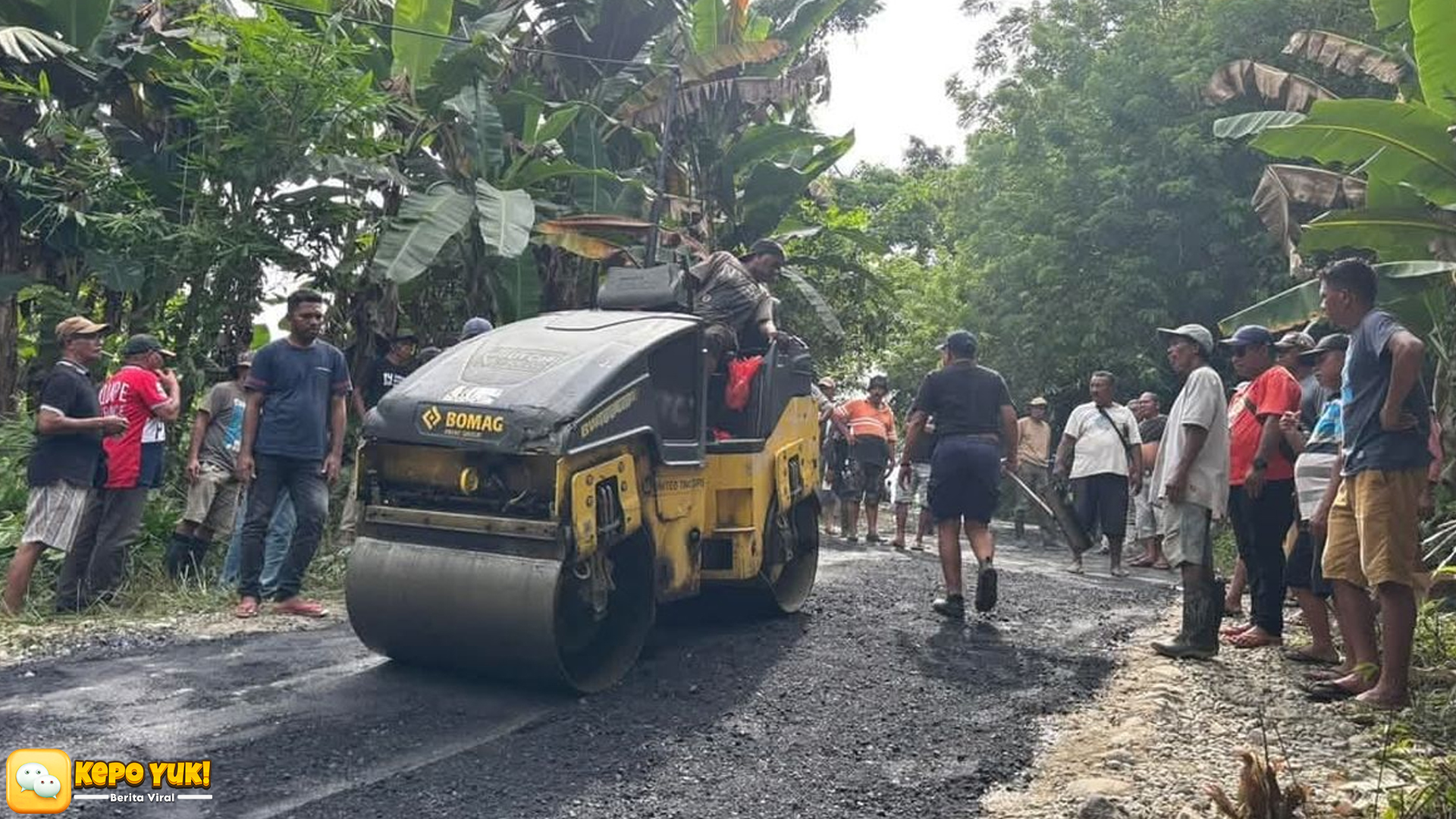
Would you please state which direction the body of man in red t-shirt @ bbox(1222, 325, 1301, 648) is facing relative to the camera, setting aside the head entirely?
to the viewer's left

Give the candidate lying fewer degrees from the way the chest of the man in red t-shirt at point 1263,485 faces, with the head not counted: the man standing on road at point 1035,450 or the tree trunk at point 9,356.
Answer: the tree trunk

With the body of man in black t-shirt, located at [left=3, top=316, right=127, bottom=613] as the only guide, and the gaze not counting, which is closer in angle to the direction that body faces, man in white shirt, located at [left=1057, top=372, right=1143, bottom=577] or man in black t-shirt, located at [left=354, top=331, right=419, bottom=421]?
the man in white shirt

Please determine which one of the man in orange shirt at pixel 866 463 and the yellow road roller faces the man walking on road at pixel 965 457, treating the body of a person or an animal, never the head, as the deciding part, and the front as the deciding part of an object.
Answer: the man in orange shirt

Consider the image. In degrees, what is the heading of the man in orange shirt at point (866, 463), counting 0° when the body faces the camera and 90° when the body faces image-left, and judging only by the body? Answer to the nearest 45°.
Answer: approximately 0°

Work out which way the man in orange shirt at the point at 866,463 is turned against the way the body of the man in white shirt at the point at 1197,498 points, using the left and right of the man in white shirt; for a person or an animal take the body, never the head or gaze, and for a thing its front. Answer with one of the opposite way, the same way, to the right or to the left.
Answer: to the left

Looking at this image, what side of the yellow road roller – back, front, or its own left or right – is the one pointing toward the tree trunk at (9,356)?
right

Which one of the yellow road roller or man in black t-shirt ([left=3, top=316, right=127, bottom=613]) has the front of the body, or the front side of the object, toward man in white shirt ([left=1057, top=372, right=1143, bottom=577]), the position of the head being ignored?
the man in black t-shirt

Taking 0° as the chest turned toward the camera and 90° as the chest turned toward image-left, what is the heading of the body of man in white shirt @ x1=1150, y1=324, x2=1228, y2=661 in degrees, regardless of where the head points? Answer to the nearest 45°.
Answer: approximately 90°

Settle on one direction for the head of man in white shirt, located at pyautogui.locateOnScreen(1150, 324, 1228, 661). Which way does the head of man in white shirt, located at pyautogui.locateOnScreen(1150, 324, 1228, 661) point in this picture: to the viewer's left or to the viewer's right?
to the viewer's left

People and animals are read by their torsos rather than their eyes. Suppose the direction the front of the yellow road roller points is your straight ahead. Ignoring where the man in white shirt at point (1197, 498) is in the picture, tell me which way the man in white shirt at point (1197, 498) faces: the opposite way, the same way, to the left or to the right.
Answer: to the right

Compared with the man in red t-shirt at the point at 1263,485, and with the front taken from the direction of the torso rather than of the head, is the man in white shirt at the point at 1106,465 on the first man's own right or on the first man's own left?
on the first man's own right
